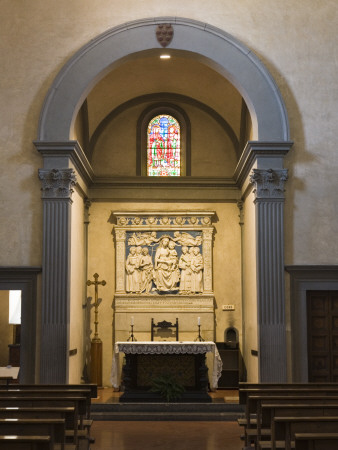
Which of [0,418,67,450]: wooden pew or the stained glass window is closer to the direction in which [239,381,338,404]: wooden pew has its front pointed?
the stained glass window

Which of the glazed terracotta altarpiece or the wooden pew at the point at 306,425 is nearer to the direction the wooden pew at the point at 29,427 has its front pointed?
the glazed terracotta altarpiece

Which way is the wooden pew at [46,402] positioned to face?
away from the camera

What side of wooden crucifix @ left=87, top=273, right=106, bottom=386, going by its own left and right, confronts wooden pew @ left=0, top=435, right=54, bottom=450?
front

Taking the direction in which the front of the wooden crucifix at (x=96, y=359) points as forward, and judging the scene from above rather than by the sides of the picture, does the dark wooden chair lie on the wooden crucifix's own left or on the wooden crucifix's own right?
on the wooden crucifix's own left

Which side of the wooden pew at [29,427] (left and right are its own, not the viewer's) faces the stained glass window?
front

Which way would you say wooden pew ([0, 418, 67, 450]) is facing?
away from the camera

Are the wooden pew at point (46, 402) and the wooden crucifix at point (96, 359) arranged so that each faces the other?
yes

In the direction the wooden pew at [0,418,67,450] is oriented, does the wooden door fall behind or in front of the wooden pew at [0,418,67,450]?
in front

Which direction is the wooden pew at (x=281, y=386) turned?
away from the camera

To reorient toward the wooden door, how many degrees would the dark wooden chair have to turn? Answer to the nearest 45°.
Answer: approximately 45° to its left

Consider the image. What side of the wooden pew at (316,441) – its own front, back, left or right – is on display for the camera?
back

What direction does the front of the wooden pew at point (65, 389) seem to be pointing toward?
away from the camera

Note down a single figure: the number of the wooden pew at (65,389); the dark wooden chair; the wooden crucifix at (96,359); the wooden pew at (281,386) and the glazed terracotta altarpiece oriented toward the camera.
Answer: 3
